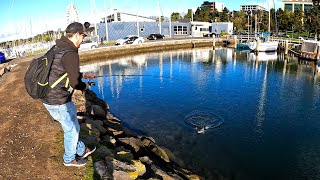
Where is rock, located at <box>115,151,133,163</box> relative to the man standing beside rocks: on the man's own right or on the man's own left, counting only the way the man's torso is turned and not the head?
on the man's own right

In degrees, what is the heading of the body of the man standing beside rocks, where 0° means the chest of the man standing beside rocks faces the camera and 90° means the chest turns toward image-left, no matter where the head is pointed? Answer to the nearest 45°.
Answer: approximately 270°

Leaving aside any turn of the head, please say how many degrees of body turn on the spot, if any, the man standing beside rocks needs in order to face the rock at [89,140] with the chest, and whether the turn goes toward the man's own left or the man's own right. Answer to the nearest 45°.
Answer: approximately 90° to the man's own left

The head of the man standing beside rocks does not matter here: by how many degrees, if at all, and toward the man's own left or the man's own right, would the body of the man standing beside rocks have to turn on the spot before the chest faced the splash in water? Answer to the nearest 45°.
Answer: approximately 45° to the man's own left

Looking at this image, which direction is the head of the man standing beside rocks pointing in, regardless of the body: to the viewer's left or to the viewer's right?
to the viewer's right
